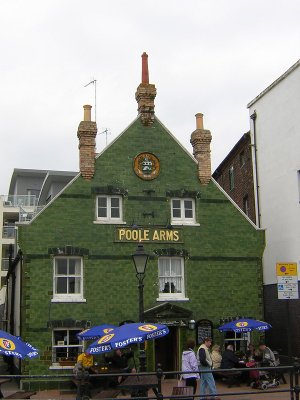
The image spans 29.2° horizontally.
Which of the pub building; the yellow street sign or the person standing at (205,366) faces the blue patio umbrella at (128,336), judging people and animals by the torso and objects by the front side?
the pub building

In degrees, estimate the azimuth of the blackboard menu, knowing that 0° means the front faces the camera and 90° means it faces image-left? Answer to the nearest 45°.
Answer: approximately 0°

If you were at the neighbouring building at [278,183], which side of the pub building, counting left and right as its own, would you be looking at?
left

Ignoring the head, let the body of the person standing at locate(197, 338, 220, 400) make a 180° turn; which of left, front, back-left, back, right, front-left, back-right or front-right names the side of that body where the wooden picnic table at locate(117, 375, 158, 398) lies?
front-left

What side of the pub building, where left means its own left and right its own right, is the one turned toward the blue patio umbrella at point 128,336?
front

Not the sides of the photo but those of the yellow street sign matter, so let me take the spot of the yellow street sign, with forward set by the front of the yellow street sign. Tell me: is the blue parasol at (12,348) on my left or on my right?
on my right

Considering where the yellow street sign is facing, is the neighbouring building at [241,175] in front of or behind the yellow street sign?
behind

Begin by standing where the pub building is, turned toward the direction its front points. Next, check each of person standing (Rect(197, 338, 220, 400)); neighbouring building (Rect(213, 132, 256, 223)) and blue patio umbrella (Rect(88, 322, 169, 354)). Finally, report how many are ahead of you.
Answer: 2

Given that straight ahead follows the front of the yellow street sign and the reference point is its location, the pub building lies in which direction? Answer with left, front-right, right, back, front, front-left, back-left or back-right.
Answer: back-right
